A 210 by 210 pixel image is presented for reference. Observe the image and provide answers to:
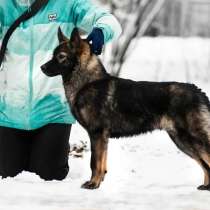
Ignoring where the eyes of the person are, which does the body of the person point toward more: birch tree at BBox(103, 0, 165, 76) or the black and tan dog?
the black and tan dog

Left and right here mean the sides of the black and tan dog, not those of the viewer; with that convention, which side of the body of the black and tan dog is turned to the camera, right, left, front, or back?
left

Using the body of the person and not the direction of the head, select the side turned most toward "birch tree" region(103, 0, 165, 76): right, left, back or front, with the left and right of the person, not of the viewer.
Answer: back

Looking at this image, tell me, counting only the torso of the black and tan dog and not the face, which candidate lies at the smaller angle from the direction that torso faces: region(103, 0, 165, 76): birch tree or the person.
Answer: the person

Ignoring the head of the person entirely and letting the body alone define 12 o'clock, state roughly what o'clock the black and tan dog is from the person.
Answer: The black and tan dog is roughly at 10 o'clock from the person.

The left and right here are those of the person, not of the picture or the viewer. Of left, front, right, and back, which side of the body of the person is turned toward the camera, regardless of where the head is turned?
front

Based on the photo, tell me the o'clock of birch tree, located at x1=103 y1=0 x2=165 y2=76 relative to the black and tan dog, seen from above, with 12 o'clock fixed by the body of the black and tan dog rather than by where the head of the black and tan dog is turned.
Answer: The birch tree is roughly at 3 o'clock from the black and tan dog.

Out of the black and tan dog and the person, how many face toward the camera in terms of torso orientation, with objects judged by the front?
1

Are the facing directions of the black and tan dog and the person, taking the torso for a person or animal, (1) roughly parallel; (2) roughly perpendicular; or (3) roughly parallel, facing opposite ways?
roughly perpendicular

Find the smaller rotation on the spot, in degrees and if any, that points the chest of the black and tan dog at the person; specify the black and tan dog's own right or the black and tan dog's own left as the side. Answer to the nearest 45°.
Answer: approximately 45° to the black and tan dog's own right
